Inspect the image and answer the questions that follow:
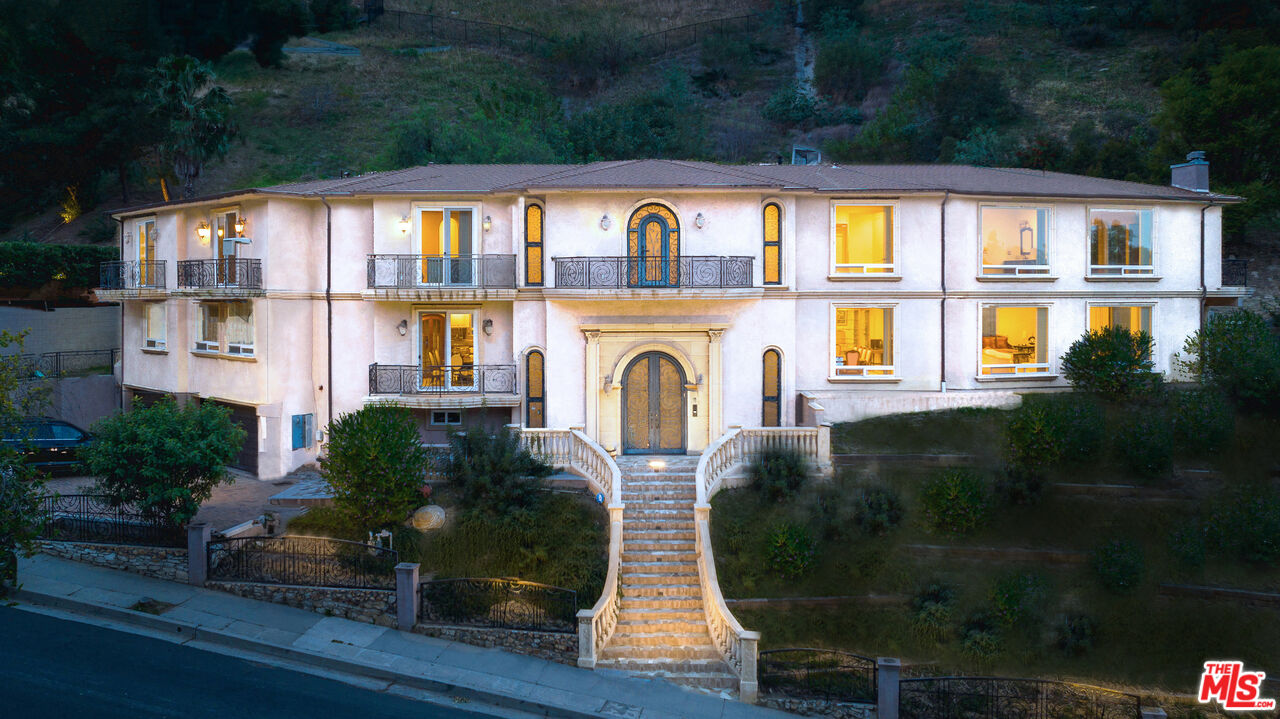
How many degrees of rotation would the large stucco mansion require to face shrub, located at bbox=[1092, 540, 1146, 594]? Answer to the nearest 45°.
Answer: approximately 45° to its left

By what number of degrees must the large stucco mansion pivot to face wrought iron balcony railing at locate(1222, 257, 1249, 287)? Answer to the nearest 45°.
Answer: approximately 90° to its left

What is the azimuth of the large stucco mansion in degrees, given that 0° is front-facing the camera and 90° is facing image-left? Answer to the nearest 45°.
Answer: approximately 0°

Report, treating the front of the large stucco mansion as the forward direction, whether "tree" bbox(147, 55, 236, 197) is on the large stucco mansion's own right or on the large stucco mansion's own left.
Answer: on the large stucco mansion's own right

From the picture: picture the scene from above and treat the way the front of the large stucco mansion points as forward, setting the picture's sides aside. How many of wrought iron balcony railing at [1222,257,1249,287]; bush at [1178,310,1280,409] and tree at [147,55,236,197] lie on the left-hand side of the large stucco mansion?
2

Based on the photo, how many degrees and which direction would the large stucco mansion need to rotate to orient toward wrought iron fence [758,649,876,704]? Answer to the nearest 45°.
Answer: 0° — it already faces it

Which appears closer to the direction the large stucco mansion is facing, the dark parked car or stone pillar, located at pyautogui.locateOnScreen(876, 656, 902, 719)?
the stone pillar

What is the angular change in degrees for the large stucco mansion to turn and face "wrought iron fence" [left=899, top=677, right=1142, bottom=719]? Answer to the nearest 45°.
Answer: approximately 45° to its left

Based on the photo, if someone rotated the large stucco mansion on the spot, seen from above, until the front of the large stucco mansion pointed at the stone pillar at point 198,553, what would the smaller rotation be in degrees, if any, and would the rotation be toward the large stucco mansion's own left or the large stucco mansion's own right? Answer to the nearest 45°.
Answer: approximately 45° to the large stucco mansion's own right

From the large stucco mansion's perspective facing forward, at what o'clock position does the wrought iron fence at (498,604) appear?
The wrought iron fence is roughly at 1 o'clock from the large stucco mansion.

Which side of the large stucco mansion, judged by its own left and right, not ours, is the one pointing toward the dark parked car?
right

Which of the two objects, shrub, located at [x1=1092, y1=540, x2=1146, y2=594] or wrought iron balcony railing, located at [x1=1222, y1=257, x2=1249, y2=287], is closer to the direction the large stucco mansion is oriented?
the shrub

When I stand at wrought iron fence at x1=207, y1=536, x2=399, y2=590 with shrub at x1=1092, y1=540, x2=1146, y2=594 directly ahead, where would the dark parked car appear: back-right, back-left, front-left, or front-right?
back-left

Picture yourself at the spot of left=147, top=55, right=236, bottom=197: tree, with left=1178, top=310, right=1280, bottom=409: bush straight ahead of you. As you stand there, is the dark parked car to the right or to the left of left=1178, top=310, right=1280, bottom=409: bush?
right
